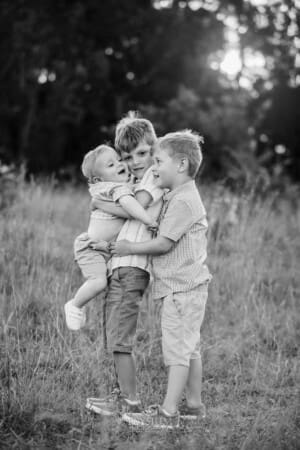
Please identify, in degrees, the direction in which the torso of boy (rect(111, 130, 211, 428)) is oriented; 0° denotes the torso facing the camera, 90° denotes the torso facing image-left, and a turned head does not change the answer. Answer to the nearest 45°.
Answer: approximately 90°
